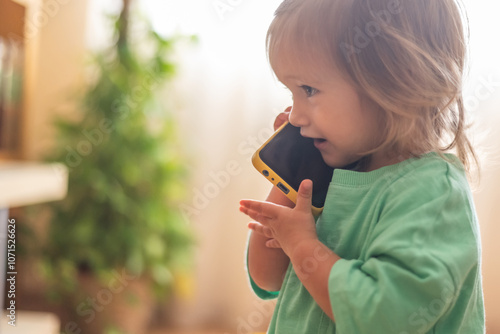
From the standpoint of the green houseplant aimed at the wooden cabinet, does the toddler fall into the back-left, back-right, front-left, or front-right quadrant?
back-left

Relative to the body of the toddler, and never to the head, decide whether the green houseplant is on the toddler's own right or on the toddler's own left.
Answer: on the toddler's own right

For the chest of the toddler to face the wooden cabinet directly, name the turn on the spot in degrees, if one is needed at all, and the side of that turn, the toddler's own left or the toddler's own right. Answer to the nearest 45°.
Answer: approximately 45° to the toddler's own right

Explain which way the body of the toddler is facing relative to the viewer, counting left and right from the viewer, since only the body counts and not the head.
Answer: facing to the left of the viewer

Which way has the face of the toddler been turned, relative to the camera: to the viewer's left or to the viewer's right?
to the viewer's left
